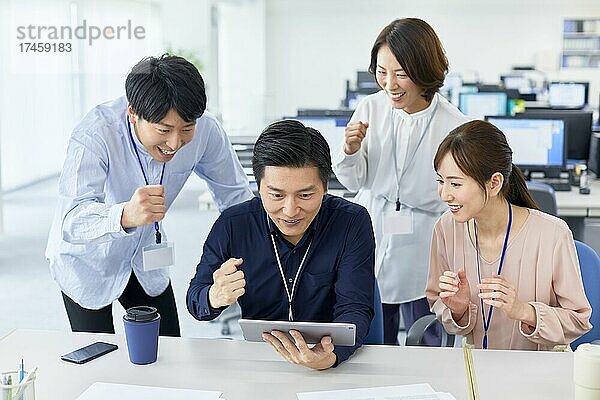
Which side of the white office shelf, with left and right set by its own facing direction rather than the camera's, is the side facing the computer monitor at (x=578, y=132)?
front

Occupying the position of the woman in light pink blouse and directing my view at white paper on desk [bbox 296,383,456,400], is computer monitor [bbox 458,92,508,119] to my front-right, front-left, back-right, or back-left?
back-right

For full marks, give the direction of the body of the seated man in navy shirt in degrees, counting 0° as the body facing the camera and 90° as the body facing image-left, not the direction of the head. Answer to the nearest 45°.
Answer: approximately 0°

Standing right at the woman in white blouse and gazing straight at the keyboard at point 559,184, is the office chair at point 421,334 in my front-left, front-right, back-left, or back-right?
back-right

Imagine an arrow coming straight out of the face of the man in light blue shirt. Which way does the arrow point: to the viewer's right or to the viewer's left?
to the viewer's right

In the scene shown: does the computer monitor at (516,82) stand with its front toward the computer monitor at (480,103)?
yes

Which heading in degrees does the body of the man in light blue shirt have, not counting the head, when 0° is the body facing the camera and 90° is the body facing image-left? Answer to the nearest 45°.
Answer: approximately 315°

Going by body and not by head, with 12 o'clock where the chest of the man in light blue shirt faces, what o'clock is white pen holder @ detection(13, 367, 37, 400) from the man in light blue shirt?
The white pen holder is roughly at 2 o'clock from the man in light blue shirt.

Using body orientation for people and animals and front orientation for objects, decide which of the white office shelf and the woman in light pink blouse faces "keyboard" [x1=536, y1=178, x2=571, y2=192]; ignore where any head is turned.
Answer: the white office shelf
